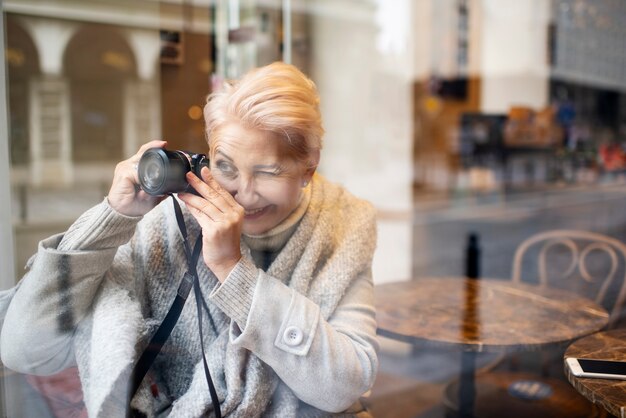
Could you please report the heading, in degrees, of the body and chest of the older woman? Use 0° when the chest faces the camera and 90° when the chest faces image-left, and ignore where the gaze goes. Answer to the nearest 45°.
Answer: approximately 45°

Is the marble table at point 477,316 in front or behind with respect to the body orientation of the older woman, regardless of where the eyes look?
behind
